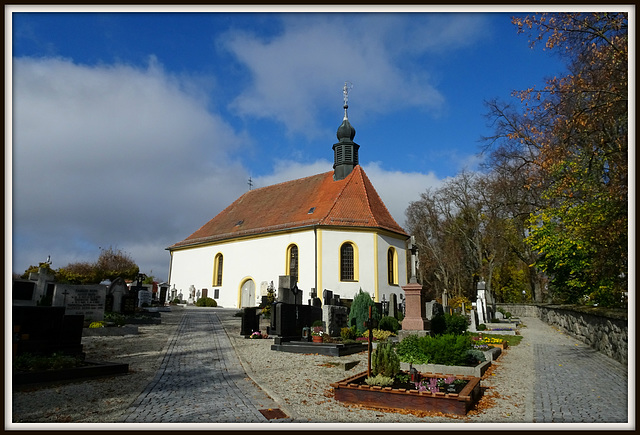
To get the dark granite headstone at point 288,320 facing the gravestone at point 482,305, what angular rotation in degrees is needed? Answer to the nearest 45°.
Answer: approximately 90° to its left

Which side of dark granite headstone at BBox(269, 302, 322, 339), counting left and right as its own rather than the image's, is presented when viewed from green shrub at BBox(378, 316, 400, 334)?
left

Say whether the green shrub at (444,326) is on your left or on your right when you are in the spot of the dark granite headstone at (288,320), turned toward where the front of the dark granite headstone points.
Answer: on your left

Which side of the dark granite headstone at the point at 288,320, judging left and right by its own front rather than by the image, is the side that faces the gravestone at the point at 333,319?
left

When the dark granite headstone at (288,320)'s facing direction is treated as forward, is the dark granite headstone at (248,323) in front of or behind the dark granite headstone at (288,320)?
behind

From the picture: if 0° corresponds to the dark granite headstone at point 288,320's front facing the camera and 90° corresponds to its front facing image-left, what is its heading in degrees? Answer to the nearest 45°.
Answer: approximately 315°

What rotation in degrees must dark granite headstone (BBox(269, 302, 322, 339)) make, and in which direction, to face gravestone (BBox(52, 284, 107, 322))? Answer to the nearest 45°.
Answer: approximately 135° to its right

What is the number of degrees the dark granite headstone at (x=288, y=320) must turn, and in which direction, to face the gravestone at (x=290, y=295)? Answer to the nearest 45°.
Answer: approximately 135° to its left

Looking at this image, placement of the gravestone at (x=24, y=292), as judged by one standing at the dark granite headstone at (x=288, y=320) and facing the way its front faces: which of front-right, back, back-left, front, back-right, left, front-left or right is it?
back-right

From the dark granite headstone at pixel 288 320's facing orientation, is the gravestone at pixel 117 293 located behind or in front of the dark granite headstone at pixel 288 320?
behind

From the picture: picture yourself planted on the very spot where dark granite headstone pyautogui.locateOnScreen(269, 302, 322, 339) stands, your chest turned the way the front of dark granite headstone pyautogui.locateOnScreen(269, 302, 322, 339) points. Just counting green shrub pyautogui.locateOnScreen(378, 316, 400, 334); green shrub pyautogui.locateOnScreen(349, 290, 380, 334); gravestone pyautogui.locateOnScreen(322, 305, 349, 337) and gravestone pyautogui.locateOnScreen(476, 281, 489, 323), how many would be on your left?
4

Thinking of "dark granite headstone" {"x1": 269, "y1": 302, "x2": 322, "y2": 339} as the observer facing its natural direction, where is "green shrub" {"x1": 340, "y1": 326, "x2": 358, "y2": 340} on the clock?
The green shrub is roughly at 10 o'clock from the dark granite headstone.
